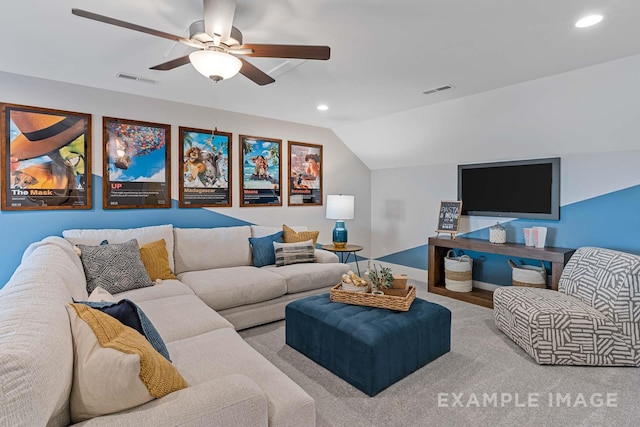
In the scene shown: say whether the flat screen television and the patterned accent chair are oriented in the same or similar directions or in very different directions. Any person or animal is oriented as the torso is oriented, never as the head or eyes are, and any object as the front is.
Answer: same or similar directions

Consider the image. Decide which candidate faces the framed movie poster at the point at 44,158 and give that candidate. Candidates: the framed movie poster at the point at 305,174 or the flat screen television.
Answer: the flat screen television

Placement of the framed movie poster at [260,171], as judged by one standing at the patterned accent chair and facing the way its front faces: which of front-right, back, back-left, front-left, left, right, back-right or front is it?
front-right

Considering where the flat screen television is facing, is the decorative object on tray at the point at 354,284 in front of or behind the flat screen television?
in front

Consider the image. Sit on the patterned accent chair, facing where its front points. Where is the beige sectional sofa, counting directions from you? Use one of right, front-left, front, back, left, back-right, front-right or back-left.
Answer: front

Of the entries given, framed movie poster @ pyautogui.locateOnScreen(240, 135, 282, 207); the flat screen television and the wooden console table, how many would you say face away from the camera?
0

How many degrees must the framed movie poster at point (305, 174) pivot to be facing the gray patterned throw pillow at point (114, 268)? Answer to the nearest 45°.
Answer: approximately 90° to its right

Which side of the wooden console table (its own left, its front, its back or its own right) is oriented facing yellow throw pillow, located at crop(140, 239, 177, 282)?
front

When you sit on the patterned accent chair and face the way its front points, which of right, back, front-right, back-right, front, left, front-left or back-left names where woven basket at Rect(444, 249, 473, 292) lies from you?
right

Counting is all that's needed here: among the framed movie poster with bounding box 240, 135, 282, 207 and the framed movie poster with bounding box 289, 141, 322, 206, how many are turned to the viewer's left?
0

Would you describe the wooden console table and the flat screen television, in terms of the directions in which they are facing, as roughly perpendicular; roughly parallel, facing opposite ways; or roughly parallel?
roughly parallel

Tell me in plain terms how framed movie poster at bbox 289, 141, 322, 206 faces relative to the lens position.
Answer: facing the viewer and to the right of the viewer

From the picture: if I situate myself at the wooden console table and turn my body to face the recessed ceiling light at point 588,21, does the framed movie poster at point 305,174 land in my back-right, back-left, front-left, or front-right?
back-right

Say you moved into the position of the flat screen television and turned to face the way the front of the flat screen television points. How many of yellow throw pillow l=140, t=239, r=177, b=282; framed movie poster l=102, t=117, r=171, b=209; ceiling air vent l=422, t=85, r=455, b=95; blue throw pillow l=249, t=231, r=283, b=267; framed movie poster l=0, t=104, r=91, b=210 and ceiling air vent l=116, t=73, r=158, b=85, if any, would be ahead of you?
6

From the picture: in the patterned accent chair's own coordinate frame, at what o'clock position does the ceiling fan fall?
The ceiling fan is roughly at 12 o'clock from the patterned accent chair.

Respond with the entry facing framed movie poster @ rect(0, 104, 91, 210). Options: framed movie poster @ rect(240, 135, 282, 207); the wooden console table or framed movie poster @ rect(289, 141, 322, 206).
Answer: the wooden console table

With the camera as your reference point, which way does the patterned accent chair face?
facing the viewer and to the left of the viewer

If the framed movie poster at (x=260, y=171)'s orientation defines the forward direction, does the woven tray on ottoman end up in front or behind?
in front

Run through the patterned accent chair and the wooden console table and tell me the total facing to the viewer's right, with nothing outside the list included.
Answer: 0
